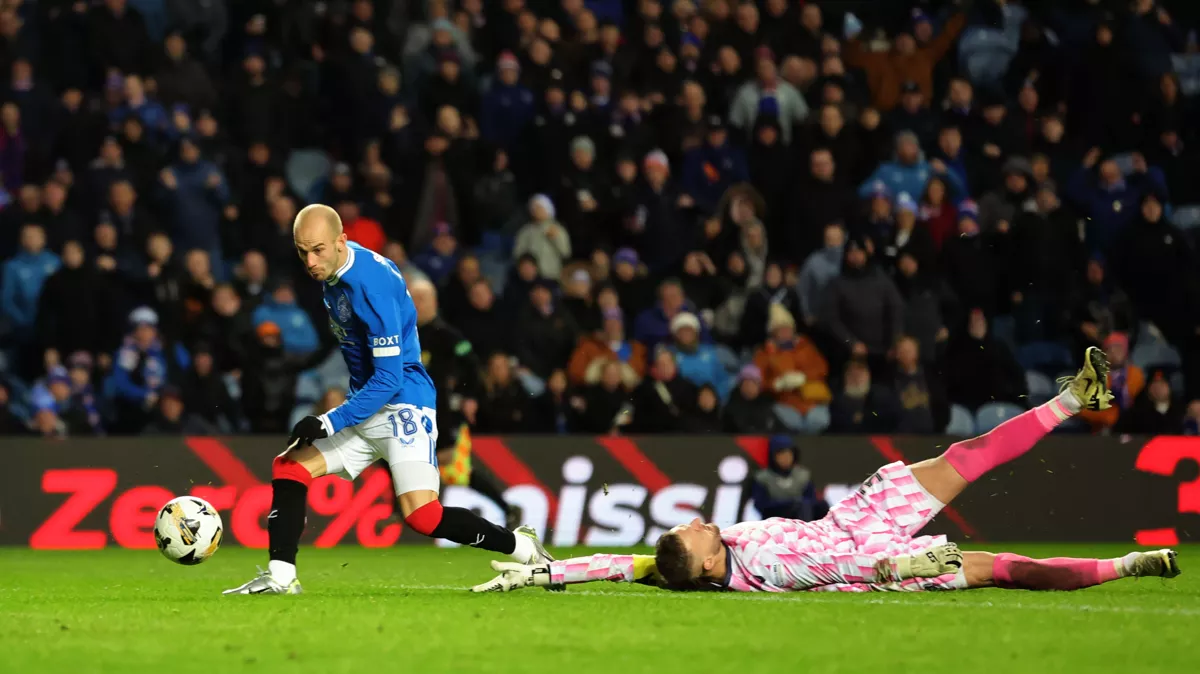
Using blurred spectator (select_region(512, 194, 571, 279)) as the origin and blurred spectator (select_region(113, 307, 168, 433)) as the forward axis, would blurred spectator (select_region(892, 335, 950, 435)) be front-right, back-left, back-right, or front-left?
back-left

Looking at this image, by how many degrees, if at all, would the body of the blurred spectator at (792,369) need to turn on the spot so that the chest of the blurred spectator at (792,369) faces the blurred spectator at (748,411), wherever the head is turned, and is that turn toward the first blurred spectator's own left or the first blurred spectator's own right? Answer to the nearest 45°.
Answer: approximately 45° to the first blurred spectator's own right

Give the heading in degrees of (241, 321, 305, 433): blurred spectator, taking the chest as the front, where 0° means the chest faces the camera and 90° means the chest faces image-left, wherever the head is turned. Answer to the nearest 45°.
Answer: approximately 0°

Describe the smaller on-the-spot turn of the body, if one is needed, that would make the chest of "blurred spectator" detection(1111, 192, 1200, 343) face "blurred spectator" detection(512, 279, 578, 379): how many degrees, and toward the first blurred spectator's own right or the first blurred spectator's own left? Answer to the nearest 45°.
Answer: approximately 45° to the first blurred spectator's own right

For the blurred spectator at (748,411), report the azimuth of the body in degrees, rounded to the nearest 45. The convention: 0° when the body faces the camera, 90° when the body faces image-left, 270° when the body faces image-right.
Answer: approximately 0°

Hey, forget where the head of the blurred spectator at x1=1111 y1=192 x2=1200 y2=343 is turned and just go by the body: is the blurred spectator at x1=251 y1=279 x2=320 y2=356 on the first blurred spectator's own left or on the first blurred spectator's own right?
on the first blurred spectator's own right

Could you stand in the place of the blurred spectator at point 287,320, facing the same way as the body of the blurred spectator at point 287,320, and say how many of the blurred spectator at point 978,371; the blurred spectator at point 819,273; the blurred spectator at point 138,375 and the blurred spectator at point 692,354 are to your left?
3
